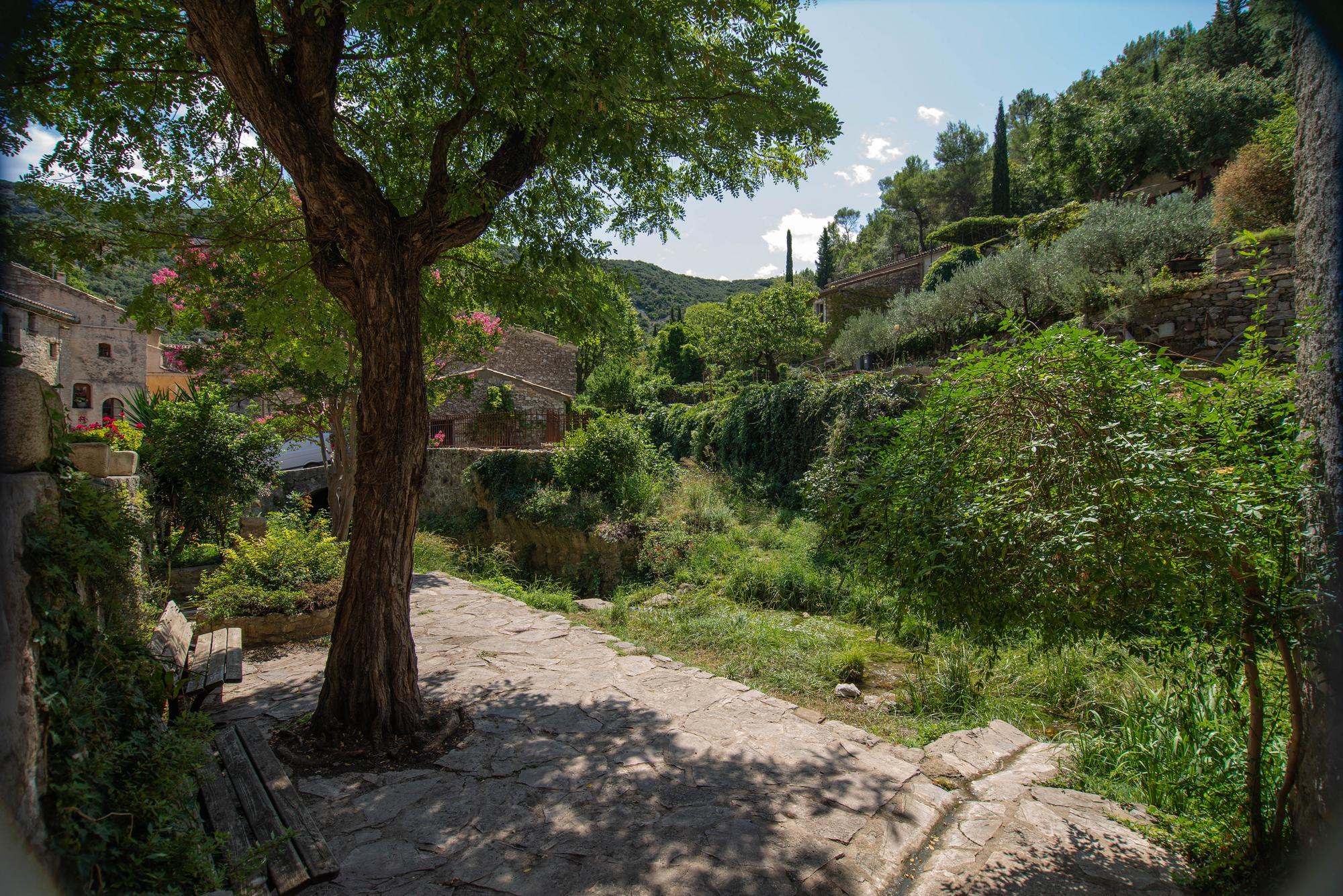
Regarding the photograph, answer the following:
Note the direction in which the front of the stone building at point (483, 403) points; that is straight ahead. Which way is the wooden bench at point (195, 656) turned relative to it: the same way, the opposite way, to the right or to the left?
to the left

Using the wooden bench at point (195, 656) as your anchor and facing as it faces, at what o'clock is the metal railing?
The metal railing is roughly at 10 o'clock from the wooden bench.

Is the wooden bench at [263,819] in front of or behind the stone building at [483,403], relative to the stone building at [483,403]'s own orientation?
in front

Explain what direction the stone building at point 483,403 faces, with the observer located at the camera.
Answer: facing the viewer

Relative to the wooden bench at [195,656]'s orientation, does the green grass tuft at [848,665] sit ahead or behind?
ahead

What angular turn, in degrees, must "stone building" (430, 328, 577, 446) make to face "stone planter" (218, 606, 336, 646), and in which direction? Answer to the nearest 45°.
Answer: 0° — it already faces it

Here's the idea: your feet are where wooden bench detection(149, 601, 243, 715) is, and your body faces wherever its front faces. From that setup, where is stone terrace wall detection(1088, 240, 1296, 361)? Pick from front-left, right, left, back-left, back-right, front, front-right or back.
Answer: front

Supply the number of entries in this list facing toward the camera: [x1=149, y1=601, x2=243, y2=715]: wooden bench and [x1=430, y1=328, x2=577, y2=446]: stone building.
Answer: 1

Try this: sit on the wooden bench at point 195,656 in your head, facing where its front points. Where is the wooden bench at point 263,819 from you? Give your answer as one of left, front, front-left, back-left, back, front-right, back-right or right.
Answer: right

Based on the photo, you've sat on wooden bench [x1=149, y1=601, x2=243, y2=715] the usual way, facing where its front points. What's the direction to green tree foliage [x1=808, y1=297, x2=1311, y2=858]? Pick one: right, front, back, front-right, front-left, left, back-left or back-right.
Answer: front-right

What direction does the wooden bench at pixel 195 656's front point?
to the viewer's right

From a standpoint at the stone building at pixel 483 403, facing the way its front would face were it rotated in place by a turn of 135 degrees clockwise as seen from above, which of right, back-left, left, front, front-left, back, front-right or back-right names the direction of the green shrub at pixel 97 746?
back-left

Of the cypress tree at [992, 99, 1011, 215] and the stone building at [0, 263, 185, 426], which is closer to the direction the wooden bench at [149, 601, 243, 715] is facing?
the cypress tree
